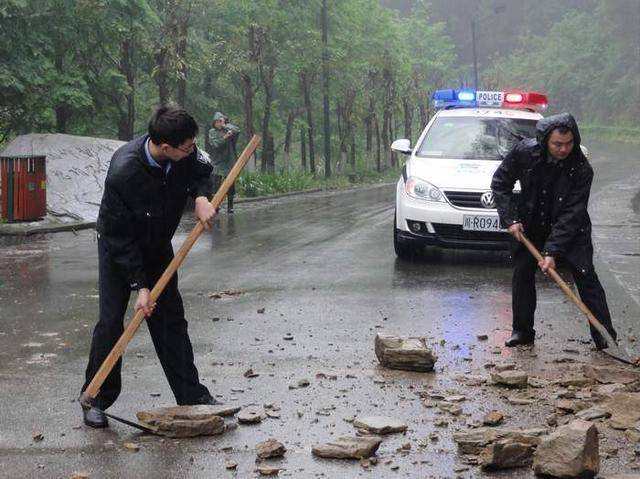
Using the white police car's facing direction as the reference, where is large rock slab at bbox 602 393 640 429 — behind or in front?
in front

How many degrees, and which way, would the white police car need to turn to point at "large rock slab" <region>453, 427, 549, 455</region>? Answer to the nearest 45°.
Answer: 0° — it already faces it

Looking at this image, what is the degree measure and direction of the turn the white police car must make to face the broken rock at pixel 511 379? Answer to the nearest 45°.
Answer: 0° — it already faces it

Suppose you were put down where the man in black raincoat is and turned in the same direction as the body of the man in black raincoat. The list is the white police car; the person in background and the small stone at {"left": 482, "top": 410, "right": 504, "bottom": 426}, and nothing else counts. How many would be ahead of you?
1

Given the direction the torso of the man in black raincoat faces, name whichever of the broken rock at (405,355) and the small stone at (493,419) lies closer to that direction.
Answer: the small stone

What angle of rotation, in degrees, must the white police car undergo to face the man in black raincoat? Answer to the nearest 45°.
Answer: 0° — it already faces them

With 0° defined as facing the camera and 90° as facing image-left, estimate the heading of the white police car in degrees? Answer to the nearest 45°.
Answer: approximately 0°

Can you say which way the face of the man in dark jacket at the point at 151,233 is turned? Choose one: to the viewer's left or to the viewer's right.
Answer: to the viewer's right

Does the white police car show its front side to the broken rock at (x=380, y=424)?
yes

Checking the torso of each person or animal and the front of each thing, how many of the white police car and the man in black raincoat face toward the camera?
2

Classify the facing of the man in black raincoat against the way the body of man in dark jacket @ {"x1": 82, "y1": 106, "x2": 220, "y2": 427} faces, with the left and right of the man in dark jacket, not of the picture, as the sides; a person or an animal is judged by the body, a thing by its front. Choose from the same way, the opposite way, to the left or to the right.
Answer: to the right

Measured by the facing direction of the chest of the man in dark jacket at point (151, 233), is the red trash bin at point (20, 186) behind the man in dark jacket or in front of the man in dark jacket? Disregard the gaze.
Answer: behind

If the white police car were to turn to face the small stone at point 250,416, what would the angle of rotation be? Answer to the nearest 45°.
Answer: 0° — it already faces it

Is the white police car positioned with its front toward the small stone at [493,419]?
yes

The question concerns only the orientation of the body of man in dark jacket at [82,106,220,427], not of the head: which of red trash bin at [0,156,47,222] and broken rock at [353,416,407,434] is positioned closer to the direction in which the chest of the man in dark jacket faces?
the broken rock
